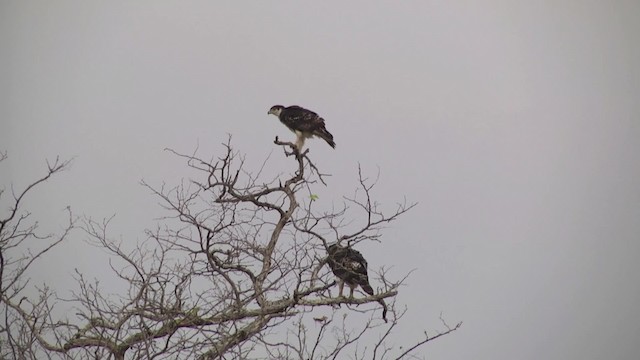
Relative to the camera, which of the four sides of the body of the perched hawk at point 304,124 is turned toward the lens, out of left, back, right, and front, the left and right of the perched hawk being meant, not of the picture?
left
